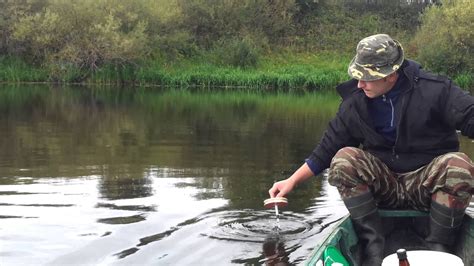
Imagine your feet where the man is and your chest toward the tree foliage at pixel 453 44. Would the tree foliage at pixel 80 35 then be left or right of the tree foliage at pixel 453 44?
left

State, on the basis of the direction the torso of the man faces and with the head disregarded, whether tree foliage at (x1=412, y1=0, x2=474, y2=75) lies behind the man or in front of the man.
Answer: behind
